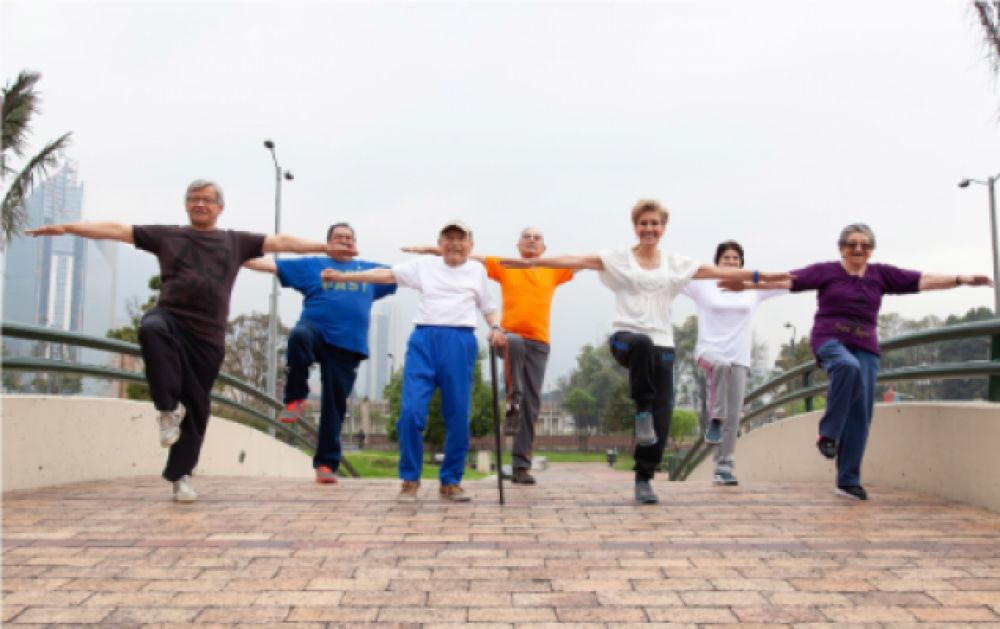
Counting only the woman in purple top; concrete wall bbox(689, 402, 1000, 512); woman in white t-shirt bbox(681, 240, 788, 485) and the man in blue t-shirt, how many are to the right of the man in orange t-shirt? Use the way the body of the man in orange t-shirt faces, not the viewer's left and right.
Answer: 1

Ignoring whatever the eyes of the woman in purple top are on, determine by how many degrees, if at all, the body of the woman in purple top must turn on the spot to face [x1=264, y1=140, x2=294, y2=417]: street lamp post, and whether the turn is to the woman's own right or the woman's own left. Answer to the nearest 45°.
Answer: approximately 135° to the woman's own right

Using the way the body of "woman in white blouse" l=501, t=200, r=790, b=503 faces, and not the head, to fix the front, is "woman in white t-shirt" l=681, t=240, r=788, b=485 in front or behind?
behind

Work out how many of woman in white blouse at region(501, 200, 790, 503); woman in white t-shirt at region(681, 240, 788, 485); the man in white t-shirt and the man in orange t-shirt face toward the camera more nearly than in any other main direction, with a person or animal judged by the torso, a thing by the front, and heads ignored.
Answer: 4

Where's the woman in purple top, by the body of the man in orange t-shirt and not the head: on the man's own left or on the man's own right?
on the man's own left

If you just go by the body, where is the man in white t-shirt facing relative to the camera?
toward the camera

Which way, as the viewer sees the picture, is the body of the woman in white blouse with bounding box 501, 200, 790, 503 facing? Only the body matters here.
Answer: toward the camera

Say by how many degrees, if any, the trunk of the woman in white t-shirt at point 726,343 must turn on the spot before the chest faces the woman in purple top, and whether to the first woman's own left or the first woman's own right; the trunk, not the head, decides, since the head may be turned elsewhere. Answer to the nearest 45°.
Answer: approximately 45° to the first woman's own left

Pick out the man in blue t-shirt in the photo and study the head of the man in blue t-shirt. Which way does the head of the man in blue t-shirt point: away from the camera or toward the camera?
toward the camera

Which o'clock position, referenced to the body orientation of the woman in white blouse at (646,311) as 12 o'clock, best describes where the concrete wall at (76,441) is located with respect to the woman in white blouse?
The concrete wall is roughly at 3 o'clock from the woman in white blouse.

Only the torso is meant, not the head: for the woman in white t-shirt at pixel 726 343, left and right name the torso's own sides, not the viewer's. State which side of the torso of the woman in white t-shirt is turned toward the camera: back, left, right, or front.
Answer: front

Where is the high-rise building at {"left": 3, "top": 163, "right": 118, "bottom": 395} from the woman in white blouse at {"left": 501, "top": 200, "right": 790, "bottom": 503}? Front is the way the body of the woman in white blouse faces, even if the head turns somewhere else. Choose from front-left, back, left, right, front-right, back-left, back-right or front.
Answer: back-right

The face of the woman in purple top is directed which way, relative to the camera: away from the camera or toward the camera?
toward the camera

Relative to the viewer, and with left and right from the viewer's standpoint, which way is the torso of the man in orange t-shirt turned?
facing the viewer
